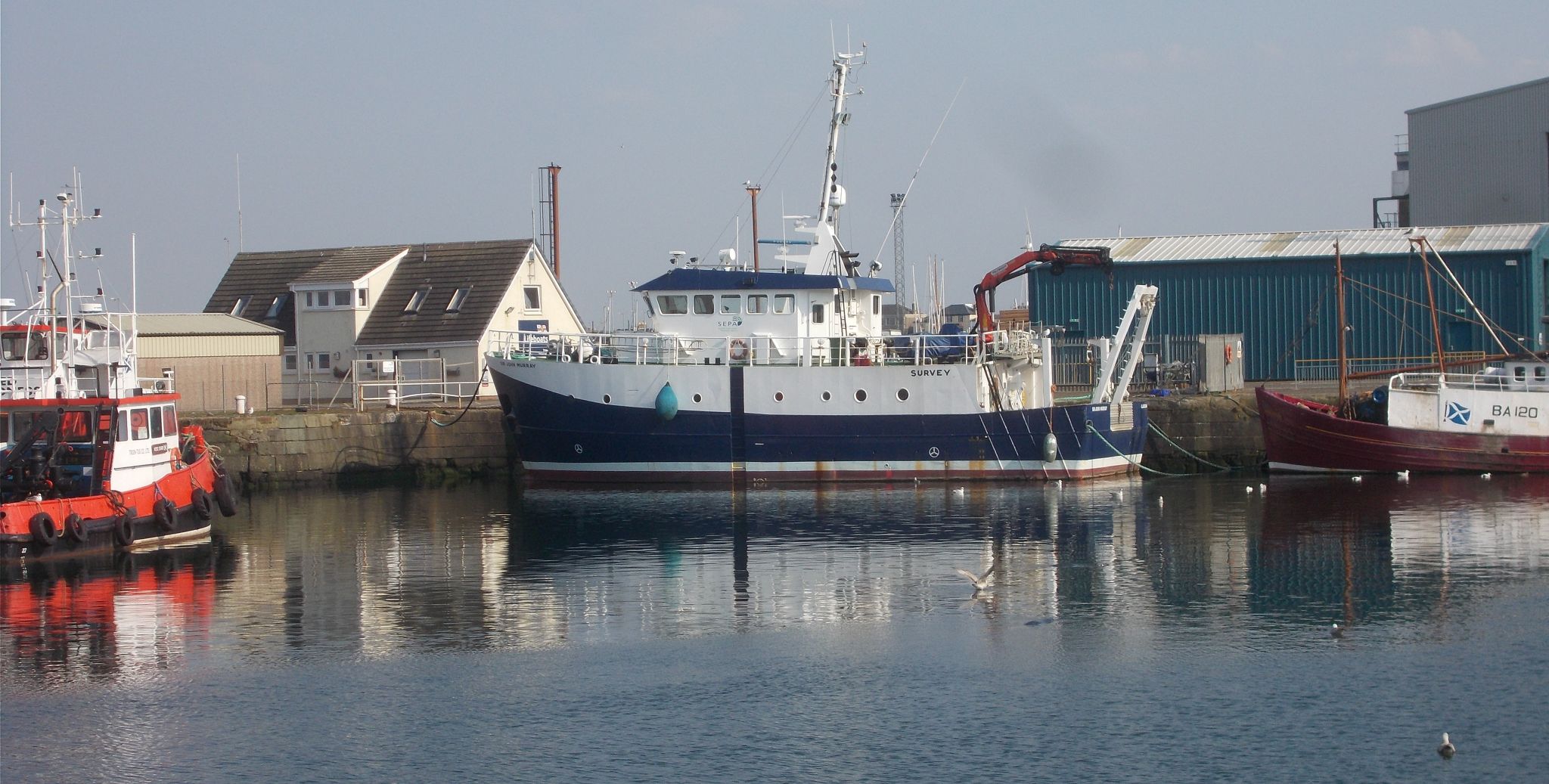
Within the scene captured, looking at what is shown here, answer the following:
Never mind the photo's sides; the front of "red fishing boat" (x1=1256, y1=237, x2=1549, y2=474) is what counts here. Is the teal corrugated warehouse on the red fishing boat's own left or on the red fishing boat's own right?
on the red fishing boat's own right

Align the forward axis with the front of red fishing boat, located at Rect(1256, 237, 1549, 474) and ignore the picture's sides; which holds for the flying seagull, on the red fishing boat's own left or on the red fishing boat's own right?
on the red fishing boat's own left

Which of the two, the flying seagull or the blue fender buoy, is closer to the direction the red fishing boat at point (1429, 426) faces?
the blue fender buoy

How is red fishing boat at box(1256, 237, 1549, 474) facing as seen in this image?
to the viewer's left

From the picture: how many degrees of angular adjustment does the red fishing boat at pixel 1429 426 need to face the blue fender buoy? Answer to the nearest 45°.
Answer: approximately 45° to its left

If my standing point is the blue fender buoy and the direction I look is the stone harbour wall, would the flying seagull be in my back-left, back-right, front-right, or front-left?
back-left

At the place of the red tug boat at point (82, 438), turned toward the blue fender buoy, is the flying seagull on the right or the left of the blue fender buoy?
right
